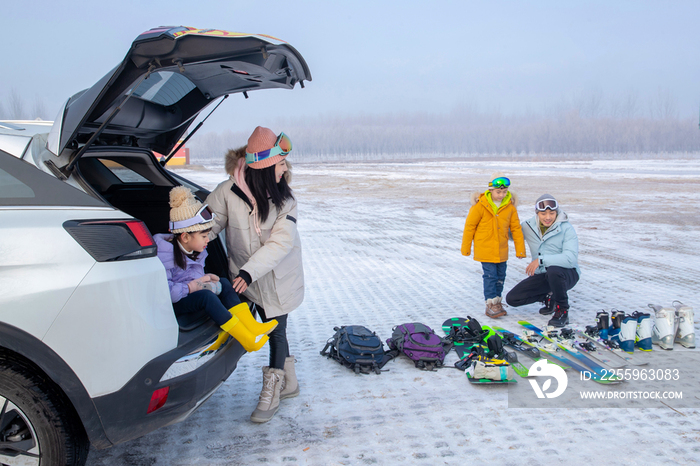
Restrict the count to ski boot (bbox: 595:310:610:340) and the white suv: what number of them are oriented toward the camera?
1

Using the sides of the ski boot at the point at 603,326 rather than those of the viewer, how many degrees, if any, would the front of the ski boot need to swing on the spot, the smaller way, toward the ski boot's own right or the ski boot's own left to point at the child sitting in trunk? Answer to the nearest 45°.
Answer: approximately 45° to the ski boot's own right

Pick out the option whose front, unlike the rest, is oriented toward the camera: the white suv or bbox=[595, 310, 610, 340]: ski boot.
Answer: the ski boot

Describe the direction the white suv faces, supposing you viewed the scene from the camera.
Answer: facing away from the viewer and to the left of the viewer

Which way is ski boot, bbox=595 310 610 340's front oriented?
toward the camera

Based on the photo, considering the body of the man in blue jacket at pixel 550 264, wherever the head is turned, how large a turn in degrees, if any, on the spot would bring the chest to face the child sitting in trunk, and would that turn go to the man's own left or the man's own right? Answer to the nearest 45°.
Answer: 0° — they already face them

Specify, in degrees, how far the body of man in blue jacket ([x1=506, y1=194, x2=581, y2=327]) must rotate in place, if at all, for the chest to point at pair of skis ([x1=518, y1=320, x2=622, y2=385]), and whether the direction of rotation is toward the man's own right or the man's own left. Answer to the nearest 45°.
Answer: approximately 45° to the man's own left

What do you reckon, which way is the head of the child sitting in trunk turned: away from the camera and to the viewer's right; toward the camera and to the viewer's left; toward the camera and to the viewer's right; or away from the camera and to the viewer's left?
toward the camera and to the viewer's right

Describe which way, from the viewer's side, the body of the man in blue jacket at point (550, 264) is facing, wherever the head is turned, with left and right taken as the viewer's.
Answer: facing the viewer and to the left of the viewer
